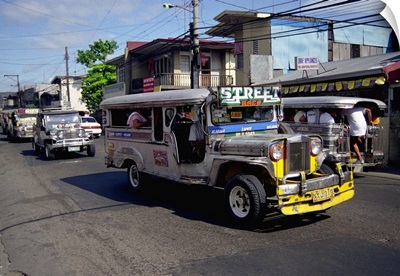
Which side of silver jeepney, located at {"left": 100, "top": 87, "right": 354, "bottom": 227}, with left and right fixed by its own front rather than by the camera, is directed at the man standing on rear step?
left

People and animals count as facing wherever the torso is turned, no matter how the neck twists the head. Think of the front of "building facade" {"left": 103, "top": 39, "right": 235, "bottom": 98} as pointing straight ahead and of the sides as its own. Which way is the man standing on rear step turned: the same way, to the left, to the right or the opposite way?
the opposite way

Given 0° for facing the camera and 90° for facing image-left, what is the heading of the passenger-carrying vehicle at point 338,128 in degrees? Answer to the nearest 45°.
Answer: approximately 135°

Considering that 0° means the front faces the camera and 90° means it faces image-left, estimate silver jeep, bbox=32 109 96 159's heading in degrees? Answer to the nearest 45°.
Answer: approximately 315°

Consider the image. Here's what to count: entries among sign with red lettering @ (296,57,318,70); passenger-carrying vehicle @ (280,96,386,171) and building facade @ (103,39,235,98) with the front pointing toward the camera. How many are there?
2

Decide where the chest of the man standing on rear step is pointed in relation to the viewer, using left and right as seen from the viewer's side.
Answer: facing away from the viewer and to the left of the viewer

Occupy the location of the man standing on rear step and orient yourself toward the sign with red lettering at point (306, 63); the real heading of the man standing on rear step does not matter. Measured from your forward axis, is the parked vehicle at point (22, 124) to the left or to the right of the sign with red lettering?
left

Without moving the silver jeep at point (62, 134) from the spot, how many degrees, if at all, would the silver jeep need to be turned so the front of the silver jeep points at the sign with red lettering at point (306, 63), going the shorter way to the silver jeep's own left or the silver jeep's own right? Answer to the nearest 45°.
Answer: approximately 45° to the silver jeep's own left
